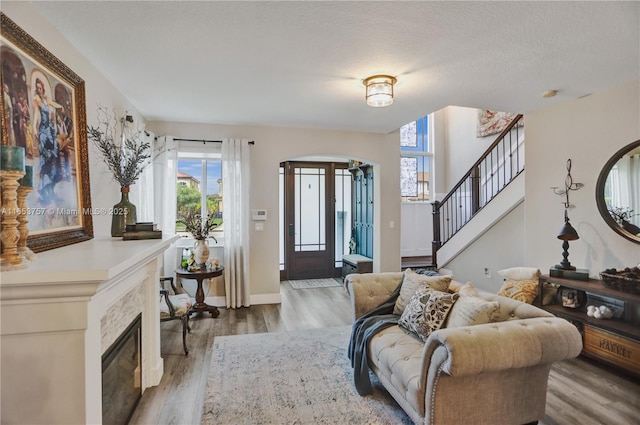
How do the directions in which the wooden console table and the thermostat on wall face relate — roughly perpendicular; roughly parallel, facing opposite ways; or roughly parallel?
roughly perpendicular

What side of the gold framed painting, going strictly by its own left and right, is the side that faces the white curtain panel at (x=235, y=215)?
left

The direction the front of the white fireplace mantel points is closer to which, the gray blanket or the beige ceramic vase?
the gray blanket

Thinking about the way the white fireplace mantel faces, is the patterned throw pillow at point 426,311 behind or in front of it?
in front

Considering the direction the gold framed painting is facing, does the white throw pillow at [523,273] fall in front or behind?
in front

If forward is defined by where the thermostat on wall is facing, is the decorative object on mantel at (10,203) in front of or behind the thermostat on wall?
in front

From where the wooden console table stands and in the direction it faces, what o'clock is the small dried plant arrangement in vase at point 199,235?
The small dried plant arrangement in vase is roughly at 1 o'clock from the wooden console table.

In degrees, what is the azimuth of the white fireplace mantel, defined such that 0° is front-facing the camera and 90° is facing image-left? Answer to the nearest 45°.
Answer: approximately 315°

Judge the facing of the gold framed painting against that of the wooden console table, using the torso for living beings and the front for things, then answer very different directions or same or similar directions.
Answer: very different directions

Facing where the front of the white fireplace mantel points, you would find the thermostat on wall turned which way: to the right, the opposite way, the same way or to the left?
to the right

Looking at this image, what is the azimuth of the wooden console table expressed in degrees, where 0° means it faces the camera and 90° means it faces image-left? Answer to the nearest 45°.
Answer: approximately 45°

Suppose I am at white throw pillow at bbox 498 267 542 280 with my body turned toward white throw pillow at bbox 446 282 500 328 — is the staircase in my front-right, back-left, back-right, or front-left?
back-right
